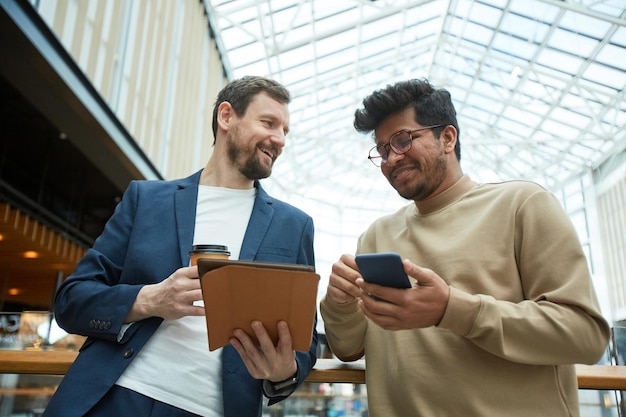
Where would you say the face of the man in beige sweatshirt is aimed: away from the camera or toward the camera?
toward the camera

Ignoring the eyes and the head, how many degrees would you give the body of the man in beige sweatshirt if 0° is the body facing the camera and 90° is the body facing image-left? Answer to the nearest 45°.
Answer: approximately 45°

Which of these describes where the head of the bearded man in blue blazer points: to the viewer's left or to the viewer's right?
to the viewer's right
